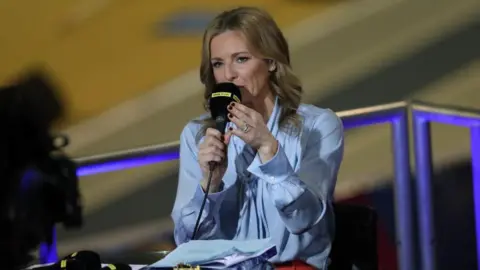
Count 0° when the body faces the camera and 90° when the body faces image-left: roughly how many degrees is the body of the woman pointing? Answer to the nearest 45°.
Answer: approximately 45°

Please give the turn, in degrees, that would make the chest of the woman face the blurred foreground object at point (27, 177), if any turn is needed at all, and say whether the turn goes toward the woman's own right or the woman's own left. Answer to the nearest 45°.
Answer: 0° — they already face it

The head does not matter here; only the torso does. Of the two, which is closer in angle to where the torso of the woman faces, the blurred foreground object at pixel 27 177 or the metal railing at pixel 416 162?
the blurred foreground object

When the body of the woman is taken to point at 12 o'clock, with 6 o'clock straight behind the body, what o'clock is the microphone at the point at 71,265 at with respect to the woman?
The microphone is roughly at 12 o'clock from the woman.

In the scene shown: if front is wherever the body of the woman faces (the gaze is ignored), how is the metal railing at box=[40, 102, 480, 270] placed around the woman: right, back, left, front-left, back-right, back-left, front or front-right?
back
